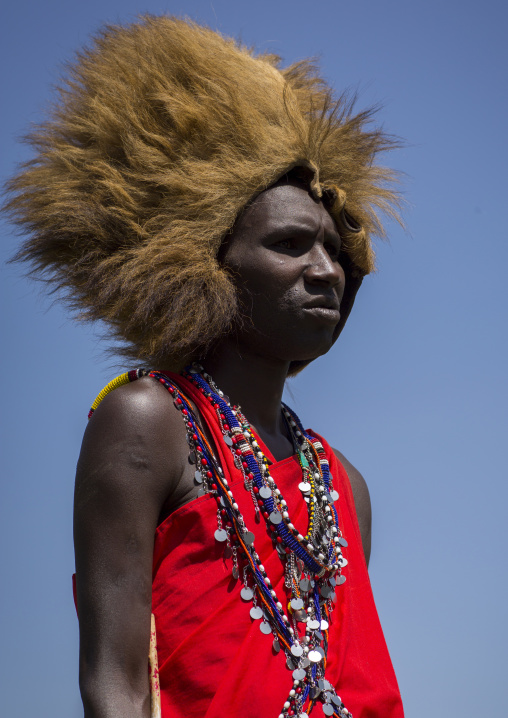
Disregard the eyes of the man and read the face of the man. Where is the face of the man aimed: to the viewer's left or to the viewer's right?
to the viewer's right

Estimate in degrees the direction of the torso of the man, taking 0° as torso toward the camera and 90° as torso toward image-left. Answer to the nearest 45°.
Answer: approximately 315°
